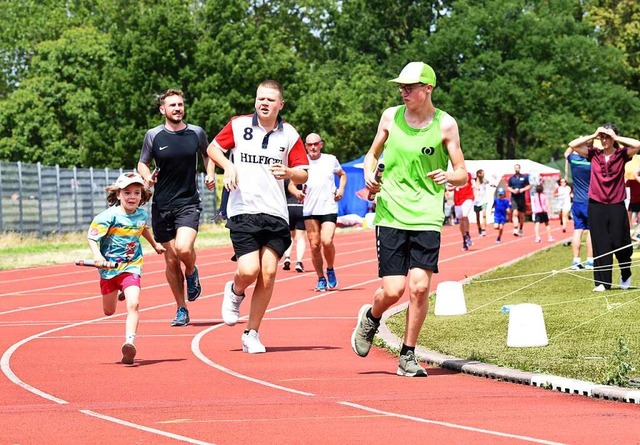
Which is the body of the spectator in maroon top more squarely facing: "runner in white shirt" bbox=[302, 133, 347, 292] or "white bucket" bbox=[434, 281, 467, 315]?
the white bucket

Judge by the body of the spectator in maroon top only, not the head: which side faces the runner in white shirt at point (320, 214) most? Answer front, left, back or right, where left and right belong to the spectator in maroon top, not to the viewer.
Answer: right

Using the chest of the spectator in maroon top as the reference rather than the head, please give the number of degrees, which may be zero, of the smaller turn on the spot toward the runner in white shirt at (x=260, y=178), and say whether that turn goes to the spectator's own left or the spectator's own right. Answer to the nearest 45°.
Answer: approximately 45° to the spectator's own right

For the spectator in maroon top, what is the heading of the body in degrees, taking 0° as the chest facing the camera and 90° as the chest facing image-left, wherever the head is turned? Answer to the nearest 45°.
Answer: approximately 0°

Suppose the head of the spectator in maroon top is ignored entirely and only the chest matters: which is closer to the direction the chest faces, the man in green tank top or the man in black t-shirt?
the man in green tank top

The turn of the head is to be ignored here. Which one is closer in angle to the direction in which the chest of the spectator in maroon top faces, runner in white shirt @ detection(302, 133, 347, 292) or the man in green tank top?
the man in green tank top

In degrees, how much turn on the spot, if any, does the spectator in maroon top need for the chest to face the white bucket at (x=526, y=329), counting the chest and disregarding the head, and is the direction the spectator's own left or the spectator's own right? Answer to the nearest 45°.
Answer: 0° — they already face it

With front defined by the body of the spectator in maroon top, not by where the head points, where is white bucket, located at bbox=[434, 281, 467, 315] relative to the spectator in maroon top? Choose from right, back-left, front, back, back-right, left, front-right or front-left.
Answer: front-right

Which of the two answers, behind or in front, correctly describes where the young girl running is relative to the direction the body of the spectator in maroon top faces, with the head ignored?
in front

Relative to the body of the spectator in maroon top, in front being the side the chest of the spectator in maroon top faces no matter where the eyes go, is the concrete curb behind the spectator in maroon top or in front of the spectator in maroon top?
in front
